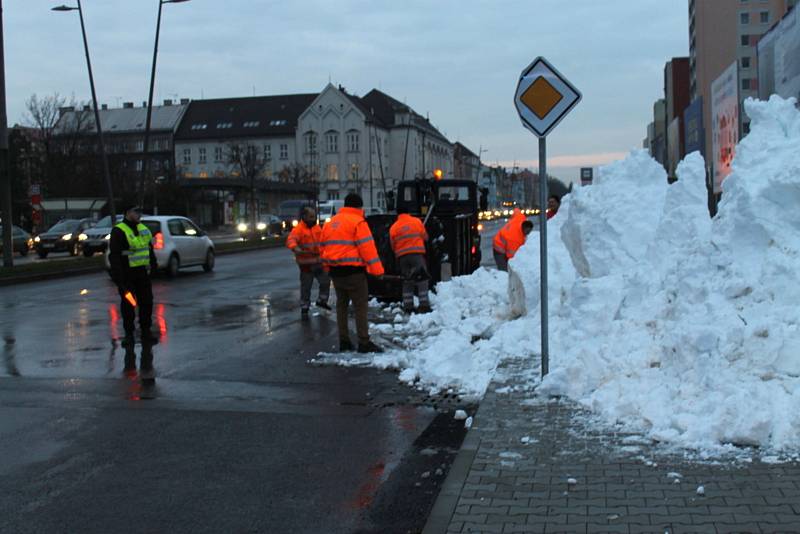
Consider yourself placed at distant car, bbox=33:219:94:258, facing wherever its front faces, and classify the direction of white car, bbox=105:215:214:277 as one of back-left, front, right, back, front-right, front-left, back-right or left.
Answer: front-left

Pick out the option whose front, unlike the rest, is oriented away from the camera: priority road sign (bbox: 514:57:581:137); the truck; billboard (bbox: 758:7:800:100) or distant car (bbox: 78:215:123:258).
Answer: the truck

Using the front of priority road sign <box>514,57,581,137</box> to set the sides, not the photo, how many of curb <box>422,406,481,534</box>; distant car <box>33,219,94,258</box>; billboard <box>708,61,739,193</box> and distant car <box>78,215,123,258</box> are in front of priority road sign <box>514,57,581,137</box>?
1

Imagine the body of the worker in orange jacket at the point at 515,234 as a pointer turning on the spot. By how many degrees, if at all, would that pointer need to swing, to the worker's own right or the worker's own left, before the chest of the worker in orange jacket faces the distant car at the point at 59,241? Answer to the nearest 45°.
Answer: approximately 135° to the worker's own left

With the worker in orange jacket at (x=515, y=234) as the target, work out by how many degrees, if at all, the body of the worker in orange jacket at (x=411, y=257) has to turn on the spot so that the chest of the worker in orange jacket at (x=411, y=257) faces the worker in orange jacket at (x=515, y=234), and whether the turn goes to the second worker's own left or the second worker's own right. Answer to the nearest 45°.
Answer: approximately 45° to the second worker's own right

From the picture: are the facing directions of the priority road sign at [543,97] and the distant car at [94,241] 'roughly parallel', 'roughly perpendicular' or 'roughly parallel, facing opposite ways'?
roughly parallel

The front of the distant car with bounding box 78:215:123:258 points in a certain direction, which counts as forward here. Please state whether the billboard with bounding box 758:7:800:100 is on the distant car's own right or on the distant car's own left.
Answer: on the distant car's own left

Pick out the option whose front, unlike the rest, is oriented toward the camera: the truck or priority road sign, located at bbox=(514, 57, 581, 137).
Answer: the priority road sign

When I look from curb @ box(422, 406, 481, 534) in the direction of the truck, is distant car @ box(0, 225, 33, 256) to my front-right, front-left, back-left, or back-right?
front-left

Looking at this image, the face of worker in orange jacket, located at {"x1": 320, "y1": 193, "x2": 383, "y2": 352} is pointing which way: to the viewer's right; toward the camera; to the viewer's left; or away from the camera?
away from the camera

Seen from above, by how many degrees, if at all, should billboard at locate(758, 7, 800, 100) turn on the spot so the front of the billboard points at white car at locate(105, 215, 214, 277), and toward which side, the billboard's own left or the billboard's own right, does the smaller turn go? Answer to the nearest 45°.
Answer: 0° — it already faces it

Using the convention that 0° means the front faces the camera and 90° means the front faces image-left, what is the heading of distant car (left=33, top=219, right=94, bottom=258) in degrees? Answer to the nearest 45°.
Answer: approximately 45°

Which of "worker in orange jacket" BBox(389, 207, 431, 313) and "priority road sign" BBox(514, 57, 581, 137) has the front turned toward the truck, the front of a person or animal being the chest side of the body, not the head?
the worker in orange jacket

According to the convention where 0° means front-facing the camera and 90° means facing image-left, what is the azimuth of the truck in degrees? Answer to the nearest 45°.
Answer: approximately 180°

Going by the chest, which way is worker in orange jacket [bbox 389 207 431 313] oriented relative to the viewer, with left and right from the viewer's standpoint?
facing away from the viewer

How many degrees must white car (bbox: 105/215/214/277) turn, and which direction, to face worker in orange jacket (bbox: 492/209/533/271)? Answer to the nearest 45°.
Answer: approximately 90° to its right
